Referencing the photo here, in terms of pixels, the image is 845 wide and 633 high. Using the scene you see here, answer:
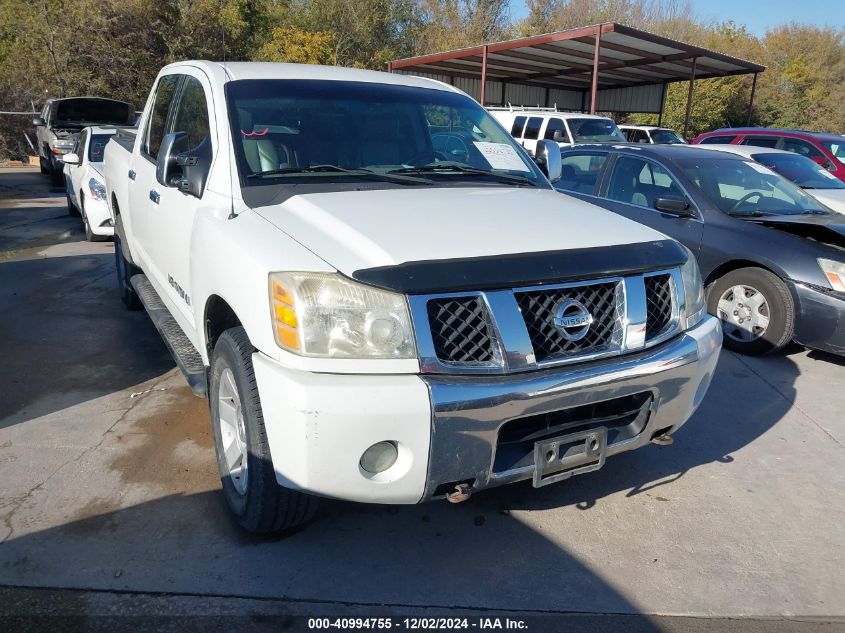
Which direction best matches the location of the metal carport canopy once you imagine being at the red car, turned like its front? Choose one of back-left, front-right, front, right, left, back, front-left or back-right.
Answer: back

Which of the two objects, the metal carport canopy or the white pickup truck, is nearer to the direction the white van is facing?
the white pickup truck

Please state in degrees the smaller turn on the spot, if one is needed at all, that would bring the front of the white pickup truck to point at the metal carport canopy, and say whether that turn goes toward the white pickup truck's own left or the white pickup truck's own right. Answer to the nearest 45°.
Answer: approximately 135° to the white pickup truck's own left

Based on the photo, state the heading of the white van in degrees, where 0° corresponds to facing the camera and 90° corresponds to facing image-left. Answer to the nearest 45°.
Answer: approximately 315°

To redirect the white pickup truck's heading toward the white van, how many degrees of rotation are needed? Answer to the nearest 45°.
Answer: approximately 135° to its left

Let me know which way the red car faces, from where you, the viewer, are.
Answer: facing the viewer and to the right of the viewer

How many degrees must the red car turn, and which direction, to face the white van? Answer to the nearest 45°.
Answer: approximately 180°

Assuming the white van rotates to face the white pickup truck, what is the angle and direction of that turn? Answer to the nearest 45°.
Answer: approximately 45° to its right

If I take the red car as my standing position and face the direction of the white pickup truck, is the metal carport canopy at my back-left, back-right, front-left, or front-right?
back-right

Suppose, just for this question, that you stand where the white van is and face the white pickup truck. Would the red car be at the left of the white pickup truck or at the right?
left

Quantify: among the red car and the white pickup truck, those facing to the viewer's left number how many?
0
